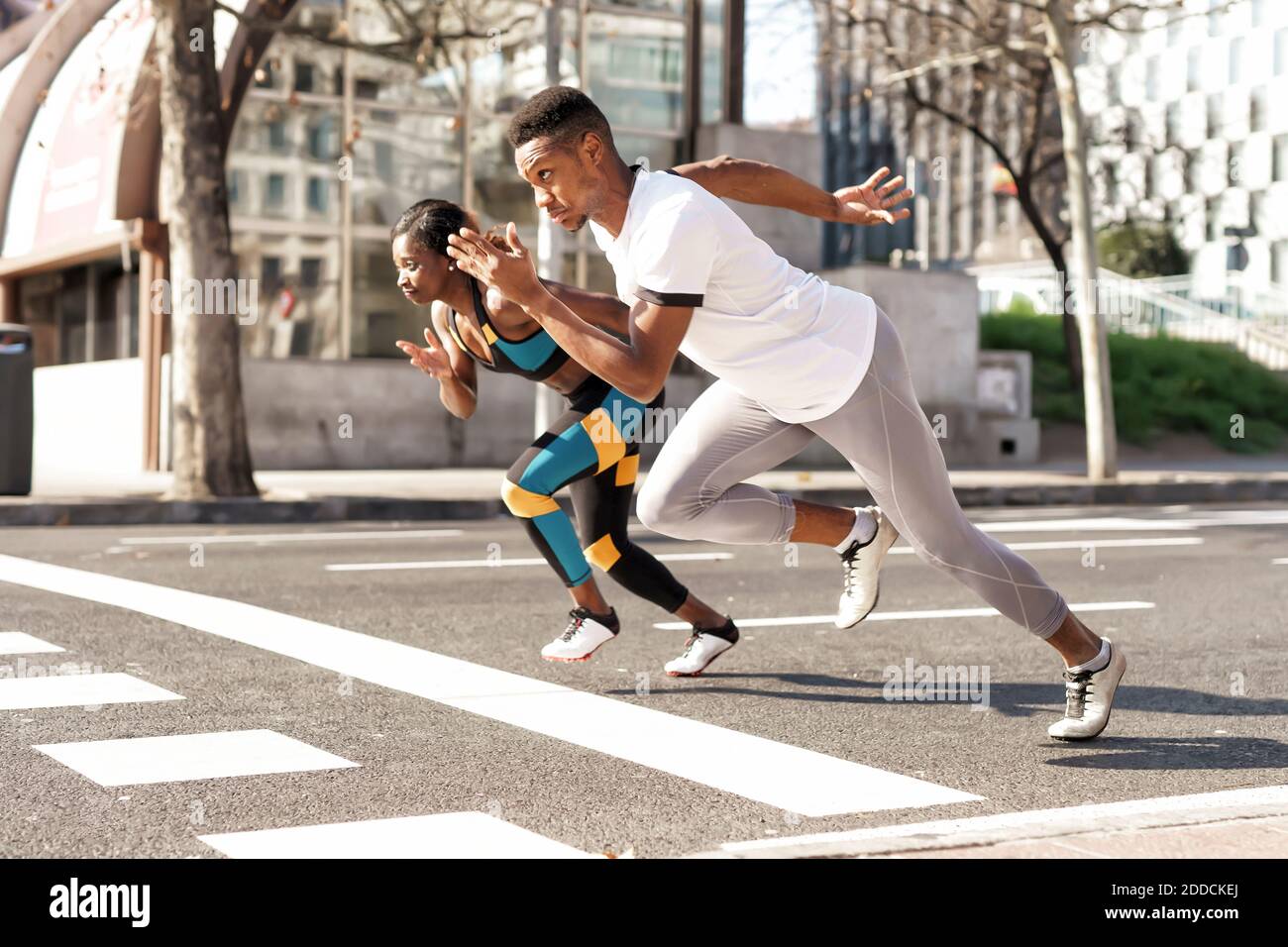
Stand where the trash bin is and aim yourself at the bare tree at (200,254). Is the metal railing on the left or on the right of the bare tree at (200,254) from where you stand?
left

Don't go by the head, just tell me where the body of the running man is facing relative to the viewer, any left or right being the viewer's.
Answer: facing to the left of the viewer

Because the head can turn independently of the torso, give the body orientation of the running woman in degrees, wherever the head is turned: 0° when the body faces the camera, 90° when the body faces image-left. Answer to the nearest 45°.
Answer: approximately 45°

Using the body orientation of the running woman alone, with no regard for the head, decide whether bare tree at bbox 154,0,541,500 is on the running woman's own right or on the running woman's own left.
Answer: on the running woman's own right

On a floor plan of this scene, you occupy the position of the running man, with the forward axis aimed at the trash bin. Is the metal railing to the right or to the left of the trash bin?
right

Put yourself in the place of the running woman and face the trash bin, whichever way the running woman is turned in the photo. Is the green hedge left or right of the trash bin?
right

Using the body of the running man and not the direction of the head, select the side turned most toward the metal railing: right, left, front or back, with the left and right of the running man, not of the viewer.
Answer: right

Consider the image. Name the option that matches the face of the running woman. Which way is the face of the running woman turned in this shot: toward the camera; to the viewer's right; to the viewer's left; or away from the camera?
to the viewer's left

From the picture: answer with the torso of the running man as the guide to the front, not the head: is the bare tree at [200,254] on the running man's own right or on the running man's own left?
on the running man's own right

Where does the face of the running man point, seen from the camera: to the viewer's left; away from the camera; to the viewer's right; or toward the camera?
to the viewer's left

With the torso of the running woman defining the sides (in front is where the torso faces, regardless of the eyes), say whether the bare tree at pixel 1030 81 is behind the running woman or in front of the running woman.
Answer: behind
